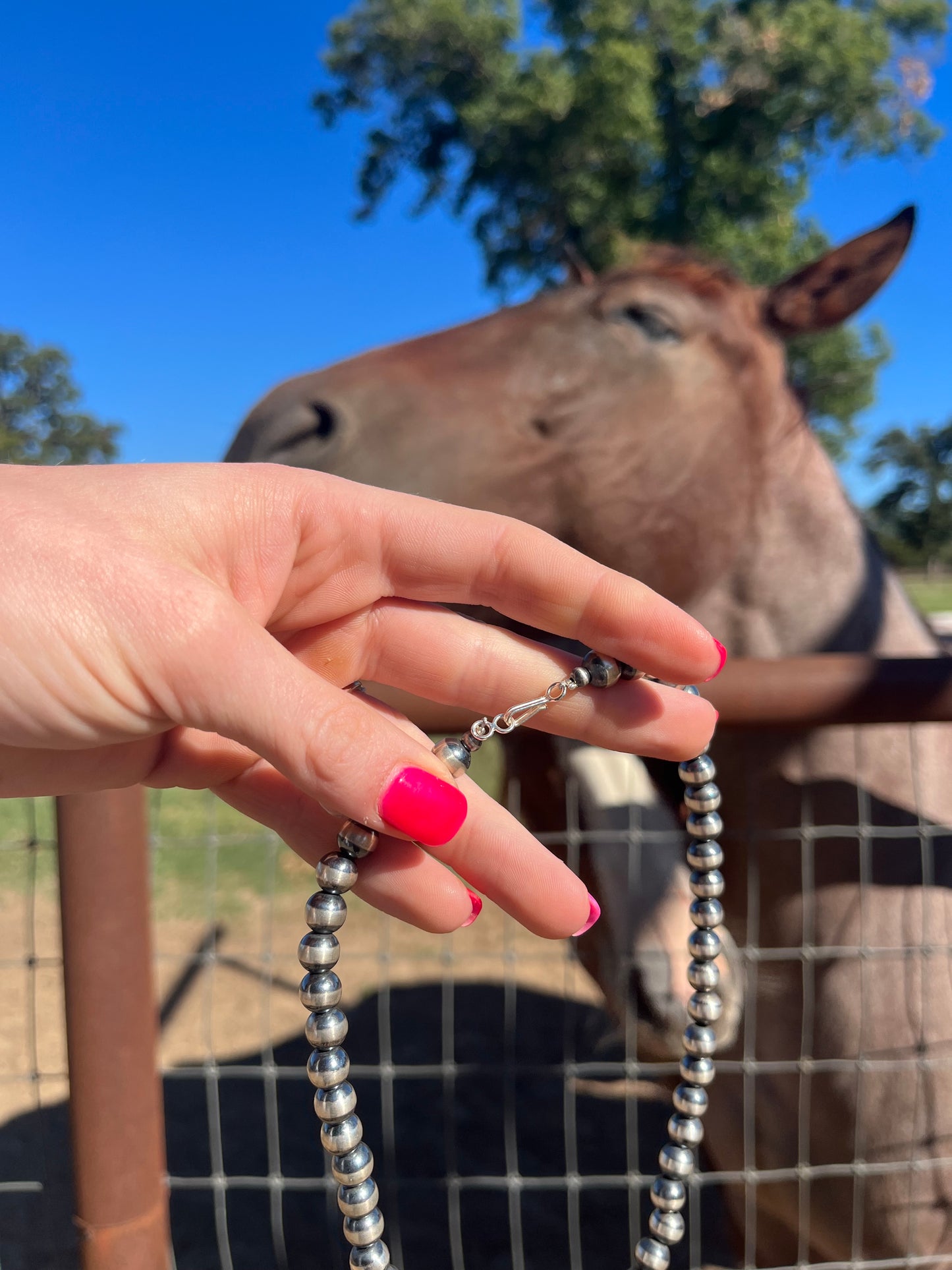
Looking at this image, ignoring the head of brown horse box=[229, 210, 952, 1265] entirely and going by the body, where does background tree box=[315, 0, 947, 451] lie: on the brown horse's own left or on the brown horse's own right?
on the brown horse's own right
